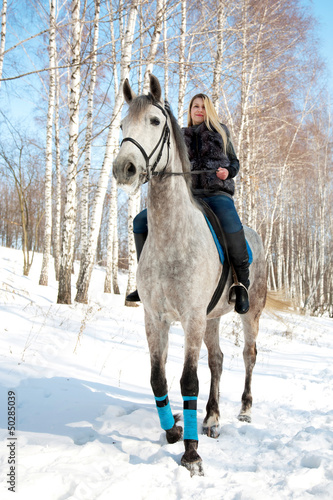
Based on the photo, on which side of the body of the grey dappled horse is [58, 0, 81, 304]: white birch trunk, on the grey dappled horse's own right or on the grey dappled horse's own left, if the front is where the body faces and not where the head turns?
on the grey dappled horse's own right

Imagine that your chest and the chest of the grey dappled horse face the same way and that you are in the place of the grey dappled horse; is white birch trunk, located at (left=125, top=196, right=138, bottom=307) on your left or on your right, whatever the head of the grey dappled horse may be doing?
on your right

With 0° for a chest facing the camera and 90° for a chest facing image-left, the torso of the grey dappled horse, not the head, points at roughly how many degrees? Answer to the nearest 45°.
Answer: approximately 45°

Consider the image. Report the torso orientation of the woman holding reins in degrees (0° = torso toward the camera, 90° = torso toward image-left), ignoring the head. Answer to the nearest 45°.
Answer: approximately 45°

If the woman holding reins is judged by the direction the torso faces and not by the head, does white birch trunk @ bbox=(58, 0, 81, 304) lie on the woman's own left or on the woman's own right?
on the woman's own right

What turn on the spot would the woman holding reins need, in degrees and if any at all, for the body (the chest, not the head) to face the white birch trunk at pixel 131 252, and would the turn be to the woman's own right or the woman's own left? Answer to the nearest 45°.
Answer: approximately 135° to the woman's own right
